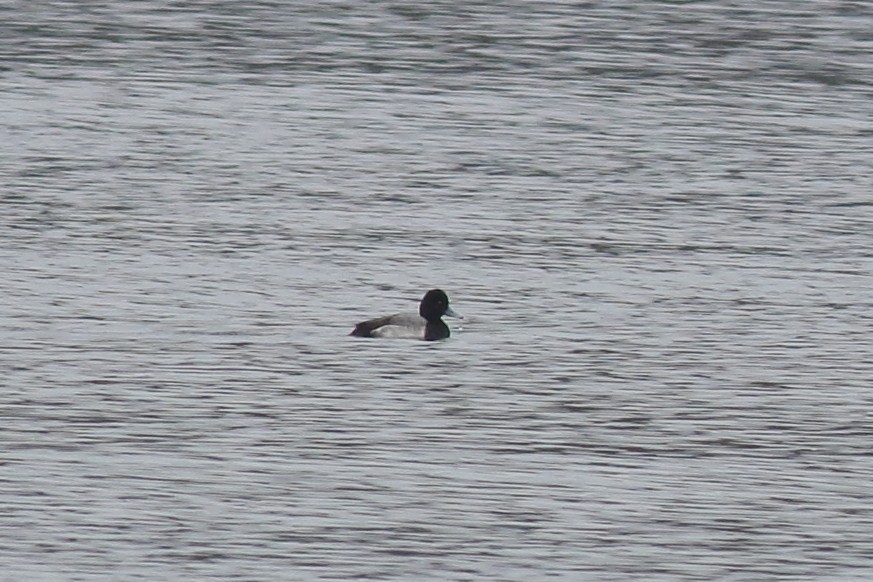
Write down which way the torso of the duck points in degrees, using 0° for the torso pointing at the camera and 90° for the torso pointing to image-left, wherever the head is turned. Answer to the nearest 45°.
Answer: approximately 270°
